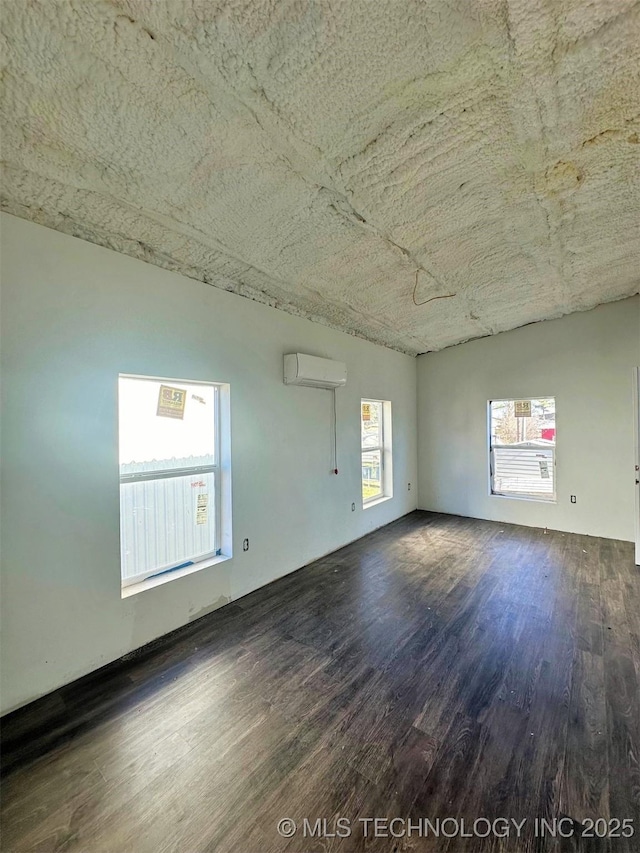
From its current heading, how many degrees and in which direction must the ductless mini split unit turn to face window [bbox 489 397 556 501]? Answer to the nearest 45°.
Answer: approximately 90° to its left

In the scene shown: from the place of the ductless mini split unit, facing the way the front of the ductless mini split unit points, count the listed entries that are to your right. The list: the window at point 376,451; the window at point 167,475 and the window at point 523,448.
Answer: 1

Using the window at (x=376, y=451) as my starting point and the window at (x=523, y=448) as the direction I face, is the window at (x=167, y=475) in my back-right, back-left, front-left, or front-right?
back-right

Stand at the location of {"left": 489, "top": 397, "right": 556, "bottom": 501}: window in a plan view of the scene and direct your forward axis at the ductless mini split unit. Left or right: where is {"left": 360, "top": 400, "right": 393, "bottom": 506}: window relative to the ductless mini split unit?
right

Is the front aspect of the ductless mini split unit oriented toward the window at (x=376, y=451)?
no

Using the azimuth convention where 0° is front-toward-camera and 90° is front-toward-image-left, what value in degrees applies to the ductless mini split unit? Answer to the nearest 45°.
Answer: approximately 315°

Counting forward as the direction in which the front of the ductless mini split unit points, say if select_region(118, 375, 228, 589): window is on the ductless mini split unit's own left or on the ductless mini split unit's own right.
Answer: on the ductless mini split unit's own right
